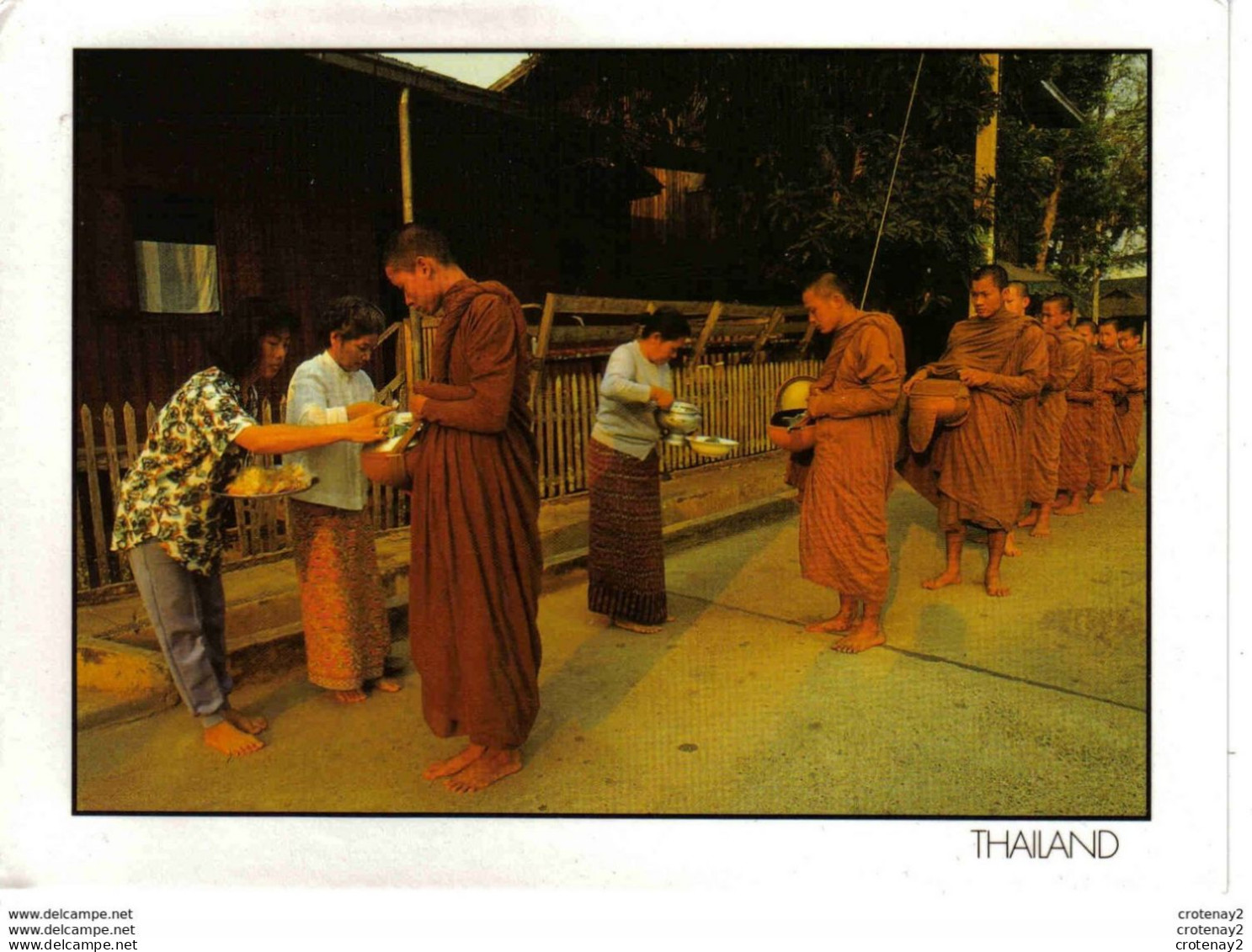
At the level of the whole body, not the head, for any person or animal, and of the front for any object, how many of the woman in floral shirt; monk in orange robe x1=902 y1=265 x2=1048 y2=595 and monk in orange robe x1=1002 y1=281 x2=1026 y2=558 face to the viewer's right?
1

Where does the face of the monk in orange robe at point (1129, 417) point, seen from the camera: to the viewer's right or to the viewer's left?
to the viewer's left

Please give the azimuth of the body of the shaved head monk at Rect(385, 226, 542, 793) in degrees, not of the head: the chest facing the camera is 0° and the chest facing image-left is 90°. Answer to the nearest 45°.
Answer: approximately 90°

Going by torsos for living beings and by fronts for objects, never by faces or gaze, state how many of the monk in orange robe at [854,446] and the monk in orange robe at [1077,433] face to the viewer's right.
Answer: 0

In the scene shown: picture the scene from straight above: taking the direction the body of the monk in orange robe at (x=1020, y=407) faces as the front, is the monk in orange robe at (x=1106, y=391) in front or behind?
behind

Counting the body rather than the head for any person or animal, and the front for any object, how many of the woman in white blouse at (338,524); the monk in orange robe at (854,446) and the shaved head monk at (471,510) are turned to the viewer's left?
2

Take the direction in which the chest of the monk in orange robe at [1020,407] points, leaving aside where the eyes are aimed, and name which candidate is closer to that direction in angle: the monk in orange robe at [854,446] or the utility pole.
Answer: the monk in orange robe

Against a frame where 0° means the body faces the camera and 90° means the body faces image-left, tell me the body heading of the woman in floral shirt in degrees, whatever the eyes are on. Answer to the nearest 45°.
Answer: approximately 270°

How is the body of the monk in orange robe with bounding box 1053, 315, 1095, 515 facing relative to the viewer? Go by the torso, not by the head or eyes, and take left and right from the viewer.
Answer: facing the viewer and to the left of the viewer

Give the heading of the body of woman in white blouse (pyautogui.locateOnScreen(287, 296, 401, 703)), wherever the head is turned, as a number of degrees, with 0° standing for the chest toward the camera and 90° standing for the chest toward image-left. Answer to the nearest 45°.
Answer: approximately 315°

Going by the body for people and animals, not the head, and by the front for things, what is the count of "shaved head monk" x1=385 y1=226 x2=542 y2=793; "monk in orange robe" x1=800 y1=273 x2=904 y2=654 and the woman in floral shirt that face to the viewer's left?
2

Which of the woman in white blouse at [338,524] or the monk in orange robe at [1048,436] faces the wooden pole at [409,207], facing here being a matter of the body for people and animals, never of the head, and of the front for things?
the monk in orange robe

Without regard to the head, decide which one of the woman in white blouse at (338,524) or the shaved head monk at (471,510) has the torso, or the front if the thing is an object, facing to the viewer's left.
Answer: the shaved head monk

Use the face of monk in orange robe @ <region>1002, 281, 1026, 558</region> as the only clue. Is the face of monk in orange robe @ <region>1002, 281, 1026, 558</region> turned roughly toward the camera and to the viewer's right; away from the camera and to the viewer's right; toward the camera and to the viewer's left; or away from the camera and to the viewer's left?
toward the camera and to the viewer's left
